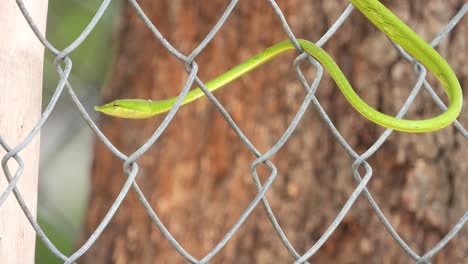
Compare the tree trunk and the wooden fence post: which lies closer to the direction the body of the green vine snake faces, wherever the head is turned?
the wooden fence post

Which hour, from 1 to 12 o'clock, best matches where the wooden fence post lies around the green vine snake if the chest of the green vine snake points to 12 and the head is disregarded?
The wooden fence post is roughly at 11 o'clock from the green vine snake.

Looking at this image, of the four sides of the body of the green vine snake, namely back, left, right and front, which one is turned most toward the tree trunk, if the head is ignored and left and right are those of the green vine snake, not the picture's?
right

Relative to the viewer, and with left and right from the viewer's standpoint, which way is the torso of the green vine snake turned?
facing to the left of the viewer

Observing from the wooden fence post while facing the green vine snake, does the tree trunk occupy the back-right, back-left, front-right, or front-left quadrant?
front-left

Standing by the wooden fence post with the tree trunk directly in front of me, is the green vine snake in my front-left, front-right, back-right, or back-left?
front-right
